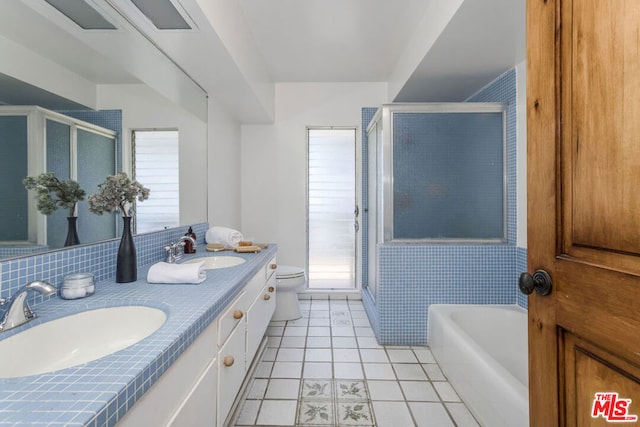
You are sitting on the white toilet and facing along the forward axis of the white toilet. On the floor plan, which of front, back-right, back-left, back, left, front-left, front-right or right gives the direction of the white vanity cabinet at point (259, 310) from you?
right

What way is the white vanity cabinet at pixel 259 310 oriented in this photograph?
to the viewer's right

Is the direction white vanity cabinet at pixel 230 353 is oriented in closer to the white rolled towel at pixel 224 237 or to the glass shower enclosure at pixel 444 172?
the glass shower enclosure

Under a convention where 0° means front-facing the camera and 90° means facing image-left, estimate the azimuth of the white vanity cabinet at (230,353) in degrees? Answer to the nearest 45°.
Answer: approximately 270°

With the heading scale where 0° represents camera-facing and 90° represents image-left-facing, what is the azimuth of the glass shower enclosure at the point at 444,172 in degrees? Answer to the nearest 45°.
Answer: approximately 90°

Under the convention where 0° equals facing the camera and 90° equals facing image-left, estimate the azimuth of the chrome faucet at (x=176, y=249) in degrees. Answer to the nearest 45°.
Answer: approximately 270°
